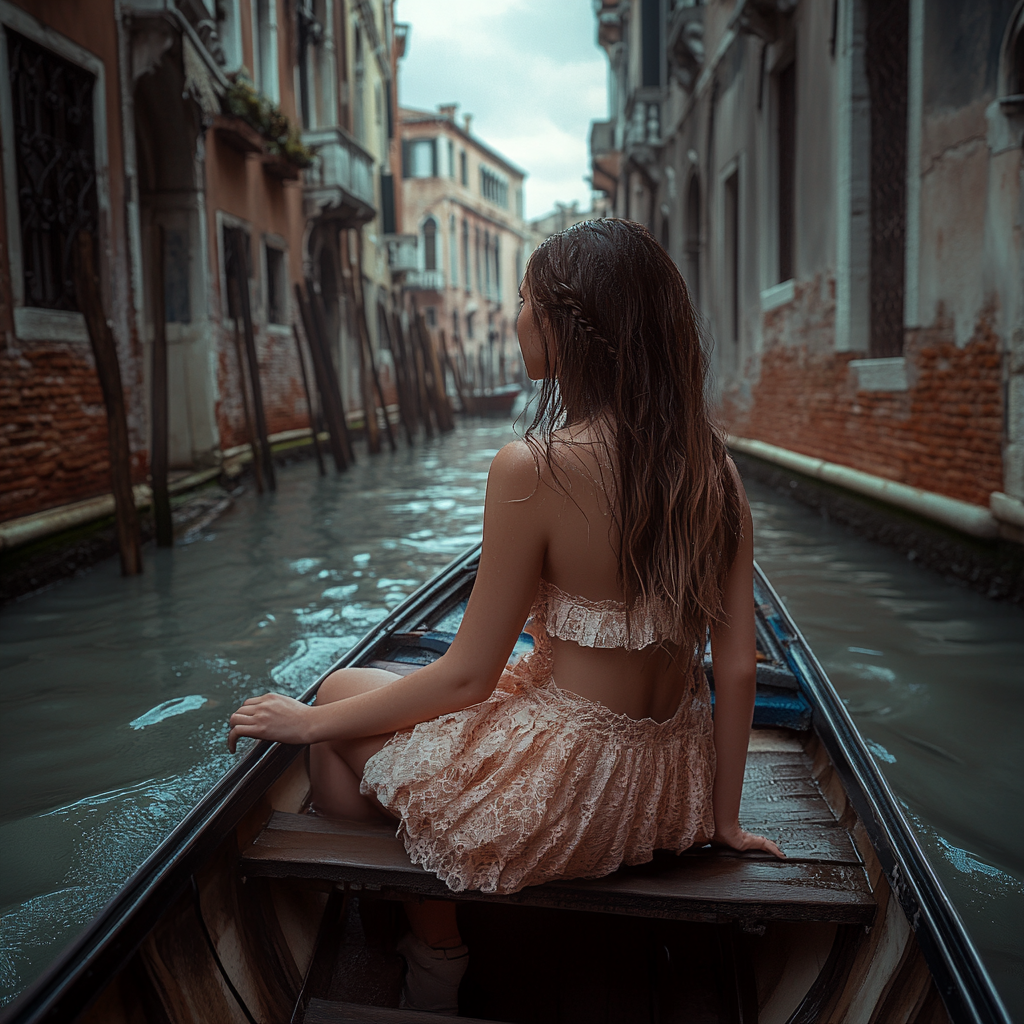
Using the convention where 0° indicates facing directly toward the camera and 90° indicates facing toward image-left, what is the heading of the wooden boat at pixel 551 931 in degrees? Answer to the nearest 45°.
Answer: approximately 180°

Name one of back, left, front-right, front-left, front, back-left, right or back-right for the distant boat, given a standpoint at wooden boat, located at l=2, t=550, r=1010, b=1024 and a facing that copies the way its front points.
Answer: front

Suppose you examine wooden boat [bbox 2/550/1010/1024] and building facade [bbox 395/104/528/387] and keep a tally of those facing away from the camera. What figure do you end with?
1

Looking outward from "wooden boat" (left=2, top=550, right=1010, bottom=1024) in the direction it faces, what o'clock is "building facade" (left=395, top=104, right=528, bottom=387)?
The building facade is roughly at 12 o'clock from the wooden boat.

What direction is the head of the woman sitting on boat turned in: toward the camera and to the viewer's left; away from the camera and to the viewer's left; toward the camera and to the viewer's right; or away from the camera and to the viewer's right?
away from the camera and to the viewer's left

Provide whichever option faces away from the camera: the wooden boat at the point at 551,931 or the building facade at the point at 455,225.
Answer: the wooden boat

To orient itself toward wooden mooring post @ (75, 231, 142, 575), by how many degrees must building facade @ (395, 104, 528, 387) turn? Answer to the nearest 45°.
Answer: approximately 45° to its right

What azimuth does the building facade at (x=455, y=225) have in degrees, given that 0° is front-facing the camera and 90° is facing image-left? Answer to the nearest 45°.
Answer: approximately 315°

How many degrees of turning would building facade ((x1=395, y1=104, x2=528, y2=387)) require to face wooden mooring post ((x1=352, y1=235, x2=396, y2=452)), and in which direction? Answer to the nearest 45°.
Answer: approximately 45° to its right

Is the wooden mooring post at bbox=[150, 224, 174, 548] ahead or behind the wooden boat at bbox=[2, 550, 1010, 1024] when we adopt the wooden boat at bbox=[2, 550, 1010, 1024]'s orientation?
ahead

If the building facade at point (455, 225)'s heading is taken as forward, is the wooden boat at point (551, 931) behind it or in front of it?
in front

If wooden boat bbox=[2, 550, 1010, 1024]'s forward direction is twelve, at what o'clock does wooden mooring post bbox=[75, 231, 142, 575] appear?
The wooden mooring post is roughly at 11 o'clock from the wooden boat.

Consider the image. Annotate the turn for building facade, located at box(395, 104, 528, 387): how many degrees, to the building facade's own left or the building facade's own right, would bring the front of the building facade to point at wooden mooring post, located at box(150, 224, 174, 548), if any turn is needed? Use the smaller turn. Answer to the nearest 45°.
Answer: approximately 45° to the building facade's own right

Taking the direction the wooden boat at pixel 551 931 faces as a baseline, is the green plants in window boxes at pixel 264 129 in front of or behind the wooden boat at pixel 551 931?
in front

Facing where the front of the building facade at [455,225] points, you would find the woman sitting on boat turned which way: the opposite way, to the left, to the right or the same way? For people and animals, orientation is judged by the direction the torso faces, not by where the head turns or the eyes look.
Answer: the opposite way

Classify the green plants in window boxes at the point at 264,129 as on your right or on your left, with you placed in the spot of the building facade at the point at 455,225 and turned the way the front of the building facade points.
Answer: on your right
